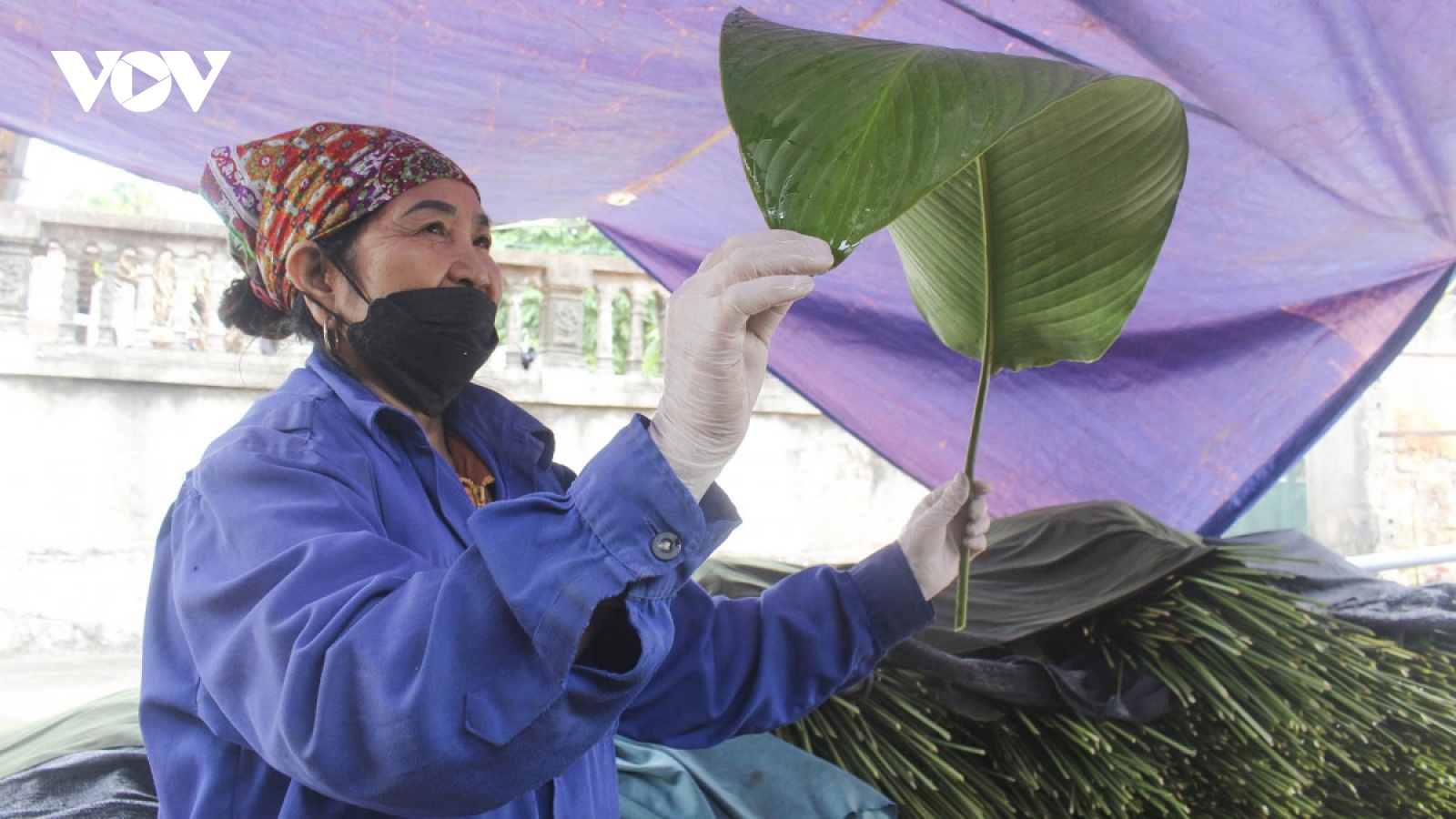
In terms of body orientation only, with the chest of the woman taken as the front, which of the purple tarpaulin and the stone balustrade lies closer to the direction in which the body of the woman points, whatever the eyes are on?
the purple tarpaulin

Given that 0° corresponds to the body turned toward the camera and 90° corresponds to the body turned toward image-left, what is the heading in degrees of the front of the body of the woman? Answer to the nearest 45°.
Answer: approximately 315°

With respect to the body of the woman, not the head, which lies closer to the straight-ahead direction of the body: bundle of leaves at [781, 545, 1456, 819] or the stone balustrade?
the bundle of leaves

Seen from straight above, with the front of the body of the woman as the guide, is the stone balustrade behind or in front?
behind
